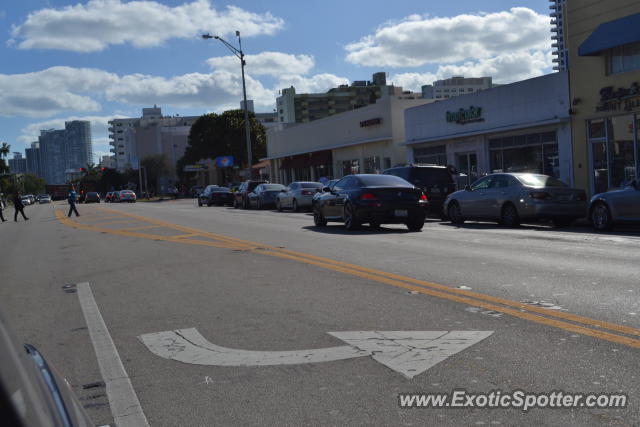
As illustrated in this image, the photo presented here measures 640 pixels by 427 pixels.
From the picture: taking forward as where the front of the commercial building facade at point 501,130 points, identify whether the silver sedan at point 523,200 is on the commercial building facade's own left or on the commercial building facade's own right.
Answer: on the commercial building facade's own left

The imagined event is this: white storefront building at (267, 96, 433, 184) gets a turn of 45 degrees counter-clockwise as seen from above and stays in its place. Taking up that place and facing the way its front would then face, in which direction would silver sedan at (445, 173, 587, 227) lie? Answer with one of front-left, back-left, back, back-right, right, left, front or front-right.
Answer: front

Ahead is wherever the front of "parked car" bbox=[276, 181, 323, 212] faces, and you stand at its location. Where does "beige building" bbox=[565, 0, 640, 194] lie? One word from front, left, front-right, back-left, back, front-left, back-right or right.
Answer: back

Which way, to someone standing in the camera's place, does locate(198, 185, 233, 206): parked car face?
facing away from the viewer and to the left of the viewer

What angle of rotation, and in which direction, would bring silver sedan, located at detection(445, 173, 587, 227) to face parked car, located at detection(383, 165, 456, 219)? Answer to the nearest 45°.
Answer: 0° — it already faces it

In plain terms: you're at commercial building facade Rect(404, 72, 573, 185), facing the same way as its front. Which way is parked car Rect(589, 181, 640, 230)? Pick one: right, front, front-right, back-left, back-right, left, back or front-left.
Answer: front-left

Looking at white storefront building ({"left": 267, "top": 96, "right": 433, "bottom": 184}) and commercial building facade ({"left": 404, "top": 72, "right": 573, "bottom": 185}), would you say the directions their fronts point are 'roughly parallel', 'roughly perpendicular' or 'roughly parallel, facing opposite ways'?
roughly parallel

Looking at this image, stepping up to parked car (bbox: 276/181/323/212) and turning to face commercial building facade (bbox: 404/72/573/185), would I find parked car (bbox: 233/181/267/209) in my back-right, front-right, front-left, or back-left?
back-left

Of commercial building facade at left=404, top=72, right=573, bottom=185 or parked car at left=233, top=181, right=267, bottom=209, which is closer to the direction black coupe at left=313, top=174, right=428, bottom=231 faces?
the parked car

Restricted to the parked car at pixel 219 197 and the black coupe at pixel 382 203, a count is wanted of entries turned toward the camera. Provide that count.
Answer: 0

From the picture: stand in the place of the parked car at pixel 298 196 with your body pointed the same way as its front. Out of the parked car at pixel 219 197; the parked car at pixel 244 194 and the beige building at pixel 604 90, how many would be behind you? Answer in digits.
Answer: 1

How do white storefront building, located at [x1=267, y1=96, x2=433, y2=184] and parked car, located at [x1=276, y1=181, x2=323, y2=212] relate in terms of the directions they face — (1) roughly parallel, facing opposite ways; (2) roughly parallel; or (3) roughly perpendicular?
roughly perpendicular

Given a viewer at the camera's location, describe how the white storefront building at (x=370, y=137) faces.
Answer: facing the viewer and to the left of the viewer

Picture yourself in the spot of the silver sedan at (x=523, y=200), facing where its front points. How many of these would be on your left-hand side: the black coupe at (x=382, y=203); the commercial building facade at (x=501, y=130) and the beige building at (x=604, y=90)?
1

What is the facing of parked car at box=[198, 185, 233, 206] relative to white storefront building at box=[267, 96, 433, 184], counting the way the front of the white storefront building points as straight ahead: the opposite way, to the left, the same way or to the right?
to the right

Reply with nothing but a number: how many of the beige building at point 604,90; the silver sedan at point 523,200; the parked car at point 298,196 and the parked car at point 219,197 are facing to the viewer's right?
0
